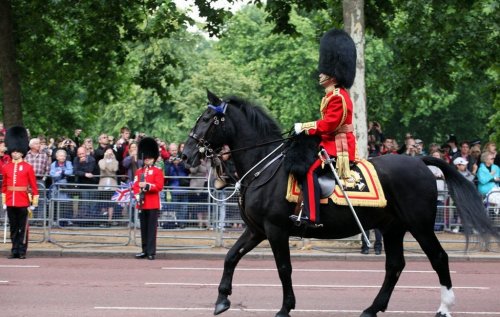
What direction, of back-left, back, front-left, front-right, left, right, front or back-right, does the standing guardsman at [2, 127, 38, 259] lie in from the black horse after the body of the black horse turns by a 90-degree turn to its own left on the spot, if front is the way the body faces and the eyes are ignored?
back-right

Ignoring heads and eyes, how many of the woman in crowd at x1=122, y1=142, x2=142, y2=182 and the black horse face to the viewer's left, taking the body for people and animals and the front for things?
1

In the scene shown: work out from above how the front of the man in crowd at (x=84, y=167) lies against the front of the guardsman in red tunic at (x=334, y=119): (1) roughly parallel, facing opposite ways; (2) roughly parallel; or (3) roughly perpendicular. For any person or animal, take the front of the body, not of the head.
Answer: roughly perpendicular

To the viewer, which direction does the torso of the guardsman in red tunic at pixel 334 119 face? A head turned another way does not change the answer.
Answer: to the viewer's left

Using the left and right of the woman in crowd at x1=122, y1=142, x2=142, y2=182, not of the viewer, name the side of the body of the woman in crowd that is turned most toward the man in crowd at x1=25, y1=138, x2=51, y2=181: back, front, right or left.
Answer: right

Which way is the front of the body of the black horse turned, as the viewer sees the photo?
to the viewer's left

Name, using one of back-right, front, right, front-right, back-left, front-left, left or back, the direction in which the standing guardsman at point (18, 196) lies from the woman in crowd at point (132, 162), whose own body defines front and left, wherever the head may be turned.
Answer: front-right

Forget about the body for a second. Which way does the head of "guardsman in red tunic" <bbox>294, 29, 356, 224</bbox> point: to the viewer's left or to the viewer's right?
to the viewer's left

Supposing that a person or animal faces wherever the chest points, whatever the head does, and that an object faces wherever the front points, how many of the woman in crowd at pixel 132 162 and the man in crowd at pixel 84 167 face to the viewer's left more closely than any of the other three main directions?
0

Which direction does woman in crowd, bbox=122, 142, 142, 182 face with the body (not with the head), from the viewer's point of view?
toward the camera

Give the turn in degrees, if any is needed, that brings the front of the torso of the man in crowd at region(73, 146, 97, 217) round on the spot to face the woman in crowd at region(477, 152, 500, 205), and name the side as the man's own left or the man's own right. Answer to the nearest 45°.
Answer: approximately 90° to the man's own left

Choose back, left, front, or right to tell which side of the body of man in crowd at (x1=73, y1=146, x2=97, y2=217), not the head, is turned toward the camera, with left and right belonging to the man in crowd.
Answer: front

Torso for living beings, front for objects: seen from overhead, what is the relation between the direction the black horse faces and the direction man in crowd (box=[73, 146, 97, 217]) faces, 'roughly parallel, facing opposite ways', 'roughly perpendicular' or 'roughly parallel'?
roughly perpendicular

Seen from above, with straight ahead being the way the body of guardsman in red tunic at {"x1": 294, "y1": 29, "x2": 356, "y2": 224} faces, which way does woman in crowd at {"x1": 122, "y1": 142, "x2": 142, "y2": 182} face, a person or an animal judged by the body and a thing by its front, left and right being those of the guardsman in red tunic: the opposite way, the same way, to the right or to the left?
to the left

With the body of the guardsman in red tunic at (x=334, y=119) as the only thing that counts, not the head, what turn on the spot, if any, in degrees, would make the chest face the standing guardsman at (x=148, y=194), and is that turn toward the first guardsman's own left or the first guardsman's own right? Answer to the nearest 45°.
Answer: approximately 45° to the first guardsman's own right
